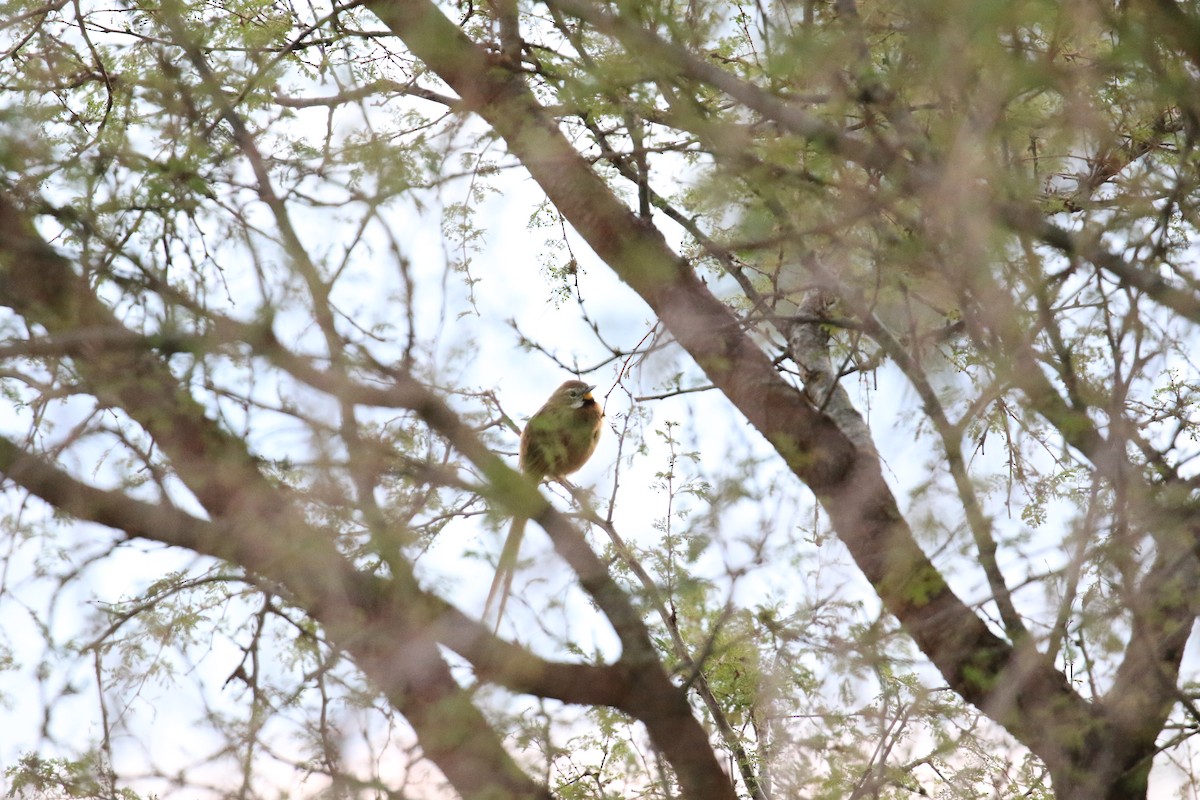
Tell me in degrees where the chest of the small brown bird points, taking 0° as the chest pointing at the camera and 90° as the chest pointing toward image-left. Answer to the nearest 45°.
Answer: approximately 315°
